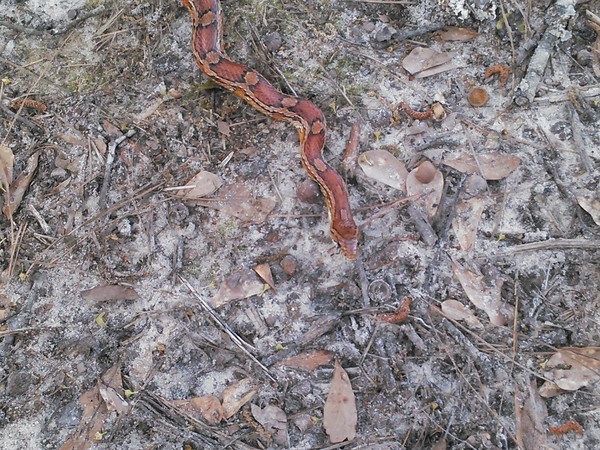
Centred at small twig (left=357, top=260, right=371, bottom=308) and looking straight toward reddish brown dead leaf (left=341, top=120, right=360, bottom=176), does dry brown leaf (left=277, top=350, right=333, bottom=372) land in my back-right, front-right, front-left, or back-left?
back-left

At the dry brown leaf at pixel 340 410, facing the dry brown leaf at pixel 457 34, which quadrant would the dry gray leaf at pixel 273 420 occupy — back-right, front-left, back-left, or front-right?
back-left

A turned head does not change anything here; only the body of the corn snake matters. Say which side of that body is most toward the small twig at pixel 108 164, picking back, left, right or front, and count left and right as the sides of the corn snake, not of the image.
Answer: right

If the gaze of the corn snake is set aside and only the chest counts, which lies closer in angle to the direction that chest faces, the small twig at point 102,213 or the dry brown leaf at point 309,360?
the dry brown leaf

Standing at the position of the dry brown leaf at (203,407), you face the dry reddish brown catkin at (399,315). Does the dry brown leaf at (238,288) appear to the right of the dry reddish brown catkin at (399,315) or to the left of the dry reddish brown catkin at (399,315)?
left

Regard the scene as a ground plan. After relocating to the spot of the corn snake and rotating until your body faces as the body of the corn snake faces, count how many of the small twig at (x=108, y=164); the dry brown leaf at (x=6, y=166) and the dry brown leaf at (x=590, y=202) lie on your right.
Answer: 2

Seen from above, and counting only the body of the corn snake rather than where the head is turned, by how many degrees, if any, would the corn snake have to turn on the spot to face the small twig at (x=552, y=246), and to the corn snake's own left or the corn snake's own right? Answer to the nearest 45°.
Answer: approximately 45° to the corn snake's own left

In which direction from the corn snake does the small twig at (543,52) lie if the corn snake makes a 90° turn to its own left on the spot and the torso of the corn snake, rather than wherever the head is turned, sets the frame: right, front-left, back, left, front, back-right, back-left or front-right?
front

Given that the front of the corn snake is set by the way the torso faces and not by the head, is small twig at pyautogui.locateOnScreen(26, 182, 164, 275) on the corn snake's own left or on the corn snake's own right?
on the corn snake's own right

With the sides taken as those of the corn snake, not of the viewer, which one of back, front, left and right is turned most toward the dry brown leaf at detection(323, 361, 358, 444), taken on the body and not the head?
front

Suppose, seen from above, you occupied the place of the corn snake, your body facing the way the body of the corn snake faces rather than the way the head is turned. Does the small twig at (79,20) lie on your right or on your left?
on your right

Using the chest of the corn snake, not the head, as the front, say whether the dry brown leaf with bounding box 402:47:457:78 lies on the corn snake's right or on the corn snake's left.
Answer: on the corn snake's left

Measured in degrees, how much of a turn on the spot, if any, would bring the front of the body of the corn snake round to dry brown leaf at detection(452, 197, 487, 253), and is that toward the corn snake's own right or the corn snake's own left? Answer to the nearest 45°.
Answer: approximately 45° to the corn snake's own left

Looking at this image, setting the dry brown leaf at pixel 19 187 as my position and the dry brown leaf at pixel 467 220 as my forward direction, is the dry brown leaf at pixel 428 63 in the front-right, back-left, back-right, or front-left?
front-left

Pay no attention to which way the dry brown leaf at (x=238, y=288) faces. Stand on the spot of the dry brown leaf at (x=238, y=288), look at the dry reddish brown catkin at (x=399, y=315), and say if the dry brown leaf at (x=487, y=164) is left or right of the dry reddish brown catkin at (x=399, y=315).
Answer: left

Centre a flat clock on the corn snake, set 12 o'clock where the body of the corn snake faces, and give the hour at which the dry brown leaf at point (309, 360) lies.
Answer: The dry brown leaf is roughly at 12 o'clock from the corn snake.

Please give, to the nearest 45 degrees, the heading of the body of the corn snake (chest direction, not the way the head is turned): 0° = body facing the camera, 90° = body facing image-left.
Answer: approximately 0°

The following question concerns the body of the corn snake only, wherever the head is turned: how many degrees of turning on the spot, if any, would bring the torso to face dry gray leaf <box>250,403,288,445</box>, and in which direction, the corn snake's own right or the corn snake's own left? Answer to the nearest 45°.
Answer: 0° — it already faces it
